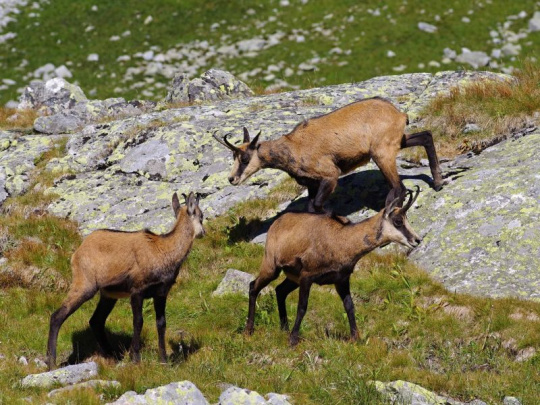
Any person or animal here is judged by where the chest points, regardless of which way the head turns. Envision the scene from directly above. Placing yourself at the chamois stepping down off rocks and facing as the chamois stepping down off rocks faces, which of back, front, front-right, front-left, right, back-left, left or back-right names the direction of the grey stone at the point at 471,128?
back-right

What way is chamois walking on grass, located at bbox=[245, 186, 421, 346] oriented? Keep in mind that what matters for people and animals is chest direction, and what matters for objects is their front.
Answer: to the viewer's right

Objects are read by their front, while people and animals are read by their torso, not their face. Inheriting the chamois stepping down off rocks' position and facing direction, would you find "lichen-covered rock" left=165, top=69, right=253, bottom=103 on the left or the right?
on its right

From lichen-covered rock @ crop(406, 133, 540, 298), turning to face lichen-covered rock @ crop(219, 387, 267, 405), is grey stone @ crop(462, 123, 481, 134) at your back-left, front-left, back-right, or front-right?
back-right

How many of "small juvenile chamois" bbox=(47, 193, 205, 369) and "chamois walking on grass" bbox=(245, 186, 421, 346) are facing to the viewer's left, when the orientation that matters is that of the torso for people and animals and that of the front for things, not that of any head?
0

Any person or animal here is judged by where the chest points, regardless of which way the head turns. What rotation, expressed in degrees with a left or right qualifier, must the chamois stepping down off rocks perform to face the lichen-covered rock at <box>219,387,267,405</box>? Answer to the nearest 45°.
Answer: approximately 90° to its left

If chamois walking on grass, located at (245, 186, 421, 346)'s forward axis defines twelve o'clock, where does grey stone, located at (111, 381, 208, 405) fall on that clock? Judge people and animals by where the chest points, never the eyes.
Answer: The grey stone is roughly at 4 o'clock from the chamois walking on grass.

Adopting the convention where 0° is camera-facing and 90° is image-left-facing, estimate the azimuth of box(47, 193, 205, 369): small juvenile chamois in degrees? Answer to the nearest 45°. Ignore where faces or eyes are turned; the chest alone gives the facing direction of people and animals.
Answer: approximately 270°

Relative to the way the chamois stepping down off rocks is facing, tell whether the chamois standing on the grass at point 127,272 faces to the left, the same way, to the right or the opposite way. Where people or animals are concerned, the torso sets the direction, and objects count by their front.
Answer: the opposite way

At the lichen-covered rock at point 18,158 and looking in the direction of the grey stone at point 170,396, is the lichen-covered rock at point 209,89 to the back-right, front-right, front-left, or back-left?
back-left

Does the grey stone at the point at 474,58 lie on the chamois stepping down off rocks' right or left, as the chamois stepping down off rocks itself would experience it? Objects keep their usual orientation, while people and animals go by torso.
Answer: on its right

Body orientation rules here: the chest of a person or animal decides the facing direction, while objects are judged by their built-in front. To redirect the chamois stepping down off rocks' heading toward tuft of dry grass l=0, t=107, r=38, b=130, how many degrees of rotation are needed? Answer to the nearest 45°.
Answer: approximately 45° to its right

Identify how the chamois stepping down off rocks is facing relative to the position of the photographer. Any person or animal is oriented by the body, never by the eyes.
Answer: facing to the left of the viewer

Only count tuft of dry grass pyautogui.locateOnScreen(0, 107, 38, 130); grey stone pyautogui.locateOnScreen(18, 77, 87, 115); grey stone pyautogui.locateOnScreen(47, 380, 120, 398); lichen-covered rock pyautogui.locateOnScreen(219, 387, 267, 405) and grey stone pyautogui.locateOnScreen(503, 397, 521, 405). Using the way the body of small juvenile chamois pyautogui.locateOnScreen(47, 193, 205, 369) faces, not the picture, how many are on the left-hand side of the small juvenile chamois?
2

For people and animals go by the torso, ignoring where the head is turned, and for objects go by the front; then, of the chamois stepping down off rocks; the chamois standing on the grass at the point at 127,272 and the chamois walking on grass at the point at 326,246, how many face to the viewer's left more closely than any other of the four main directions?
1

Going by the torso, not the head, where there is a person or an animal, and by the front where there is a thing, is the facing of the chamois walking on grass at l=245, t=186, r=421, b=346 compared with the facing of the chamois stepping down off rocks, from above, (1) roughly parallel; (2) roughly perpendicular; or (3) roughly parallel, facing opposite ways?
roughly parallel, facing opposite ways

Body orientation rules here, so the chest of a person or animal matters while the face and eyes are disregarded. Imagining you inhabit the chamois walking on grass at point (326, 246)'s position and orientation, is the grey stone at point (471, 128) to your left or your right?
on your left

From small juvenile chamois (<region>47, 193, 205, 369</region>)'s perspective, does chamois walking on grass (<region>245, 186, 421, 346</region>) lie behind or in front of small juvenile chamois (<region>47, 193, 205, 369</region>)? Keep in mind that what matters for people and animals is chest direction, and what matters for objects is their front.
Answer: in front
